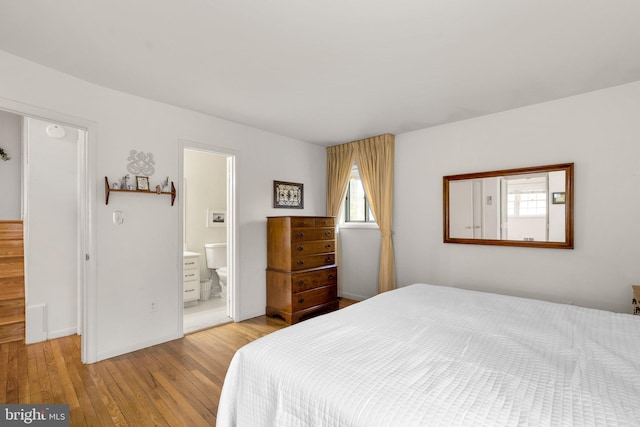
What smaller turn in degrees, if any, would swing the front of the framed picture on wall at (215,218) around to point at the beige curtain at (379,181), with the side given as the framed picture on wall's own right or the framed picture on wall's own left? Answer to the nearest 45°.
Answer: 0° — it already faces it

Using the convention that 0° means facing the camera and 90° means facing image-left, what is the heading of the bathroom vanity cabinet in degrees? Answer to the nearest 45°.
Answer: approximately 315°

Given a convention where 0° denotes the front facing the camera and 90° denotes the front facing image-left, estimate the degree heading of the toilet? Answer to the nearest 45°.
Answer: approximately 315°

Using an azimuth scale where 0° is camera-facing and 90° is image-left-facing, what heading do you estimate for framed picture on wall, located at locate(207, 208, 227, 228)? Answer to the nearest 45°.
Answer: approximately 315°

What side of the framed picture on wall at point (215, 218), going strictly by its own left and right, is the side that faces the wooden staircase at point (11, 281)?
right
